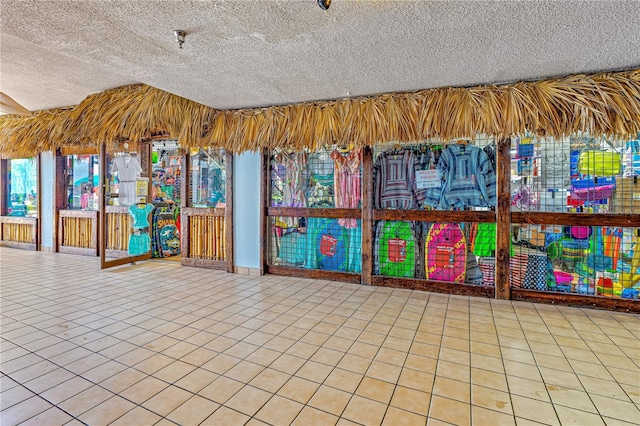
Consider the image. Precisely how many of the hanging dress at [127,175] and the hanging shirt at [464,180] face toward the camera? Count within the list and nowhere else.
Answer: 2

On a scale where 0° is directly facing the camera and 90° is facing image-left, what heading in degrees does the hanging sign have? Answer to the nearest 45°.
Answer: approximately 0°

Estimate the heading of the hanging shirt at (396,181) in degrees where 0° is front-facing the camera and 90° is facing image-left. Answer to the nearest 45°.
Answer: approximately 0°

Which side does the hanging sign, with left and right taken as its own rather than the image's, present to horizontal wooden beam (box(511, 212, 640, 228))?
left

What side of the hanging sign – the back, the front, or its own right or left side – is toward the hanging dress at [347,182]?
right

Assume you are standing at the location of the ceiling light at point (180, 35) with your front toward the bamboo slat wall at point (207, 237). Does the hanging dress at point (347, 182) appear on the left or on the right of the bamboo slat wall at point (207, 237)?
right
